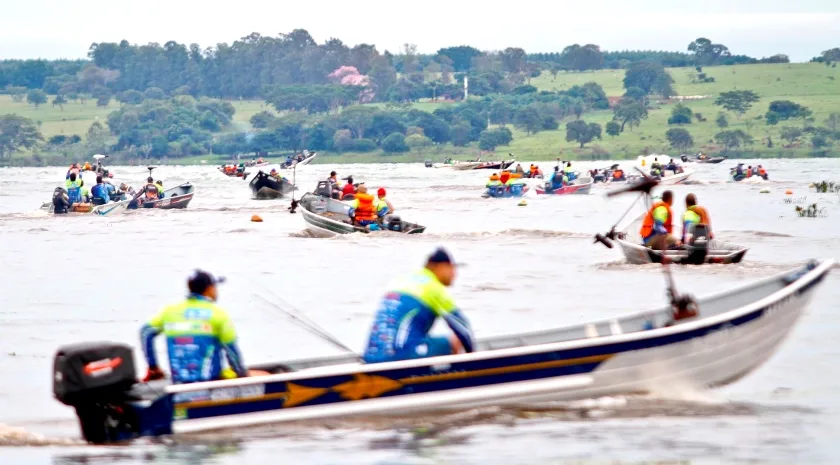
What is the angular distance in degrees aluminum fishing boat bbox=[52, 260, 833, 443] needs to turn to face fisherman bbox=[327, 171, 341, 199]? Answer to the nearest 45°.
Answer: approximately 90° to its left

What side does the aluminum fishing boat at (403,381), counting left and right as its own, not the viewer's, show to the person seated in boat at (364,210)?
left

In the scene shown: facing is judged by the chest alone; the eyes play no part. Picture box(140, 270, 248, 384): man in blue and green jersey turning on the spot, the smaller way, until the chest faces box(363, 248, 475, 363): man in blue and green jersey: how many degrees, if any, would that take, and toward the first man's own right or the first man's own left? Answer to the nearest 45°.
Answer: approximately 45° to the first man's own right

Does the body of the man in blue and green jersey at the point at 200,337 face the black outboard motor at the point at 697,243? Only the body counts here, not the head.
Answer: yes

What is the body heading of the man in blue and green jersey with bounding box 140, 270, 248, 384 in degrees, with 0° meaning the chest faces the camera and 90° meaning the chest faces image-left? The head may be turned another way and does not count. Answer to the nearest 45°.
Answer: approximately 225°

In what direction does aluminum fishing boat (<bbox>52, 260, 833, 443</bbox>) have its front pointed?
to the viewer's right

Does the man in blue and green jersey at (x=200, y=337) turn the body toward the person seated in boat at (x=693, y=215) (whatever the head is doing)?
yes

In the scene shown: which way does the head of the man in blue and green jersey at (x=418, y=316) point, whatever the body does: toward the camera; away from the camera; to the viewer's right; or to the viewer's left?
to the viewer's right

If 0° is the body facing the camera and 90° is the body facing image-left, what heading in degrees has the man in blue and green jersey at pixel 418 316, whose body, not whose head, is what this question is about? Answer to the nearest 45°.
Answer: approximately 225°
